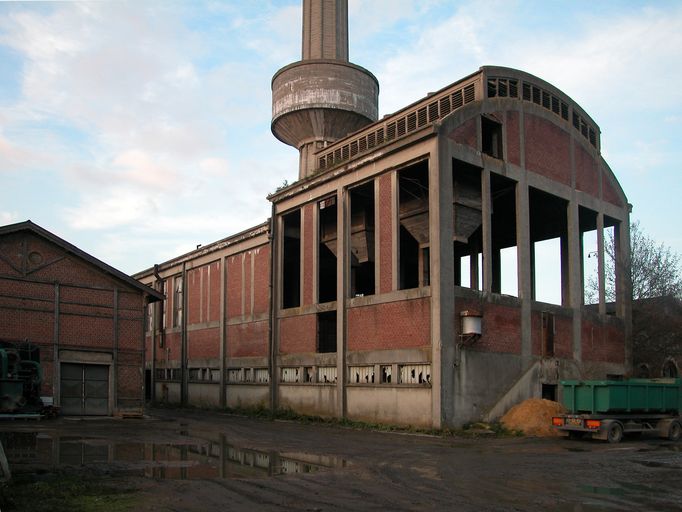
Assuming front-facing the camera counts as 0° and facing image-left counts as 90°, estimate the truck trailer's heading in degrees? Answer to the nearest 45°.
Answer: approximately 225°

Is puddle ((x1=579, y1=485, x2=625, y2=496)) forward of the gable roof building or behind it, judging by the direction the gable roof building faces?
forward

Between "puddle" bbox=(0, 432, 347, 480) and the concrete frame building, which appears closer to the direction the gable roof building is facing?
the puddle

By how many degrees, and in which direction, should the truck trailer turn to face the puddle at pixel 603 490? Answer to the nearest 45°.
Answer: approximately 135° to its right

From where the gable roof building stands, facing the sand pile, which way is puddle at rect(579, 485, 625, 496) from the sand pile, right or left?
right

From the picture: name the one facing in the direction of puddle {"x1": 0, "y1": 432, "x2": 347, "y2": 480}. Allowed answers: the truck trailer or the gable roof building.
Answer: the gable roof building

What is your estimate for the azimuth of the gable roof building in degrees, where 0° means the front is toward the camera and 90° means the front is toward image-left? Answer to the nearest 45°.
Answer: approximately 0°

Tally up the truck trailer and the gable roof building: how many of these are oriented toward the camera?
1

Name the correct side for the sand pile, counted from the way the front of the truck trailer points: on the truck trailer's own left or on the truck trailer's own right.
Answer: on the truck trailer's own left

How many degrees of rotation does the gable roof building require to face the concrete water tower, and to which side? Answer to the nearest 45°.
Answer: approximately 135° to its left
